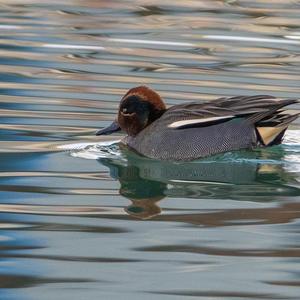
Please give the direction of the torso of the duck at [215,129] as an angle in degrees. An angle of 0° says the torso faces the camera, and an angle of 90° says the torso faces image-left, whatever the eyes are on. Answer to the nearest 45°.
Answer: approximately 90°
